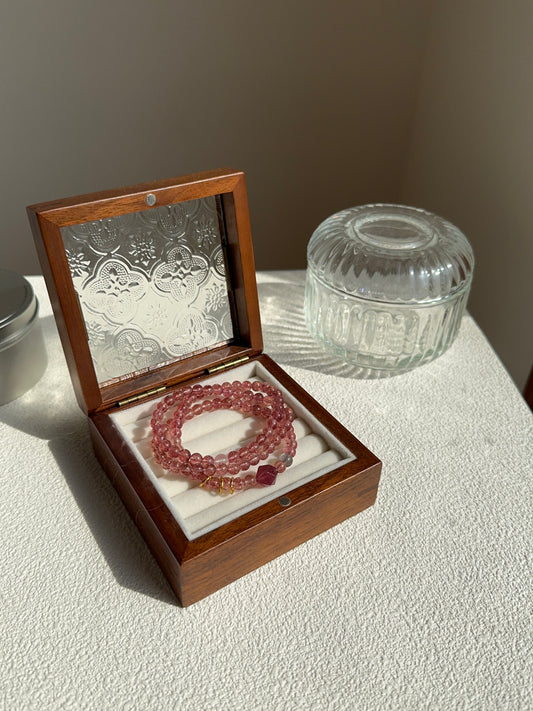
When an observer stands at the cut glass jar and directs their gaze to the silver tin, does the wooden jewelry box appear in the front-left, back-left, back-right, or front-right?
front-left

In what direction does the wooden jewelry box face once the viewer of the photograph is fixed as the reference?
facing the viewer and to the right of the viewer

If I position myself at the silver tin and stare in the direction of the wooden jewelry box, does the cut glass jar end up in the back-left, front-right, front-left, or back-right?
front-left

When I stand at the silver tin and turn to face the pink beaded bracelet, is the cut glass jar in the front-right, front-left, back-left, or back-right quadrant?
front-left
